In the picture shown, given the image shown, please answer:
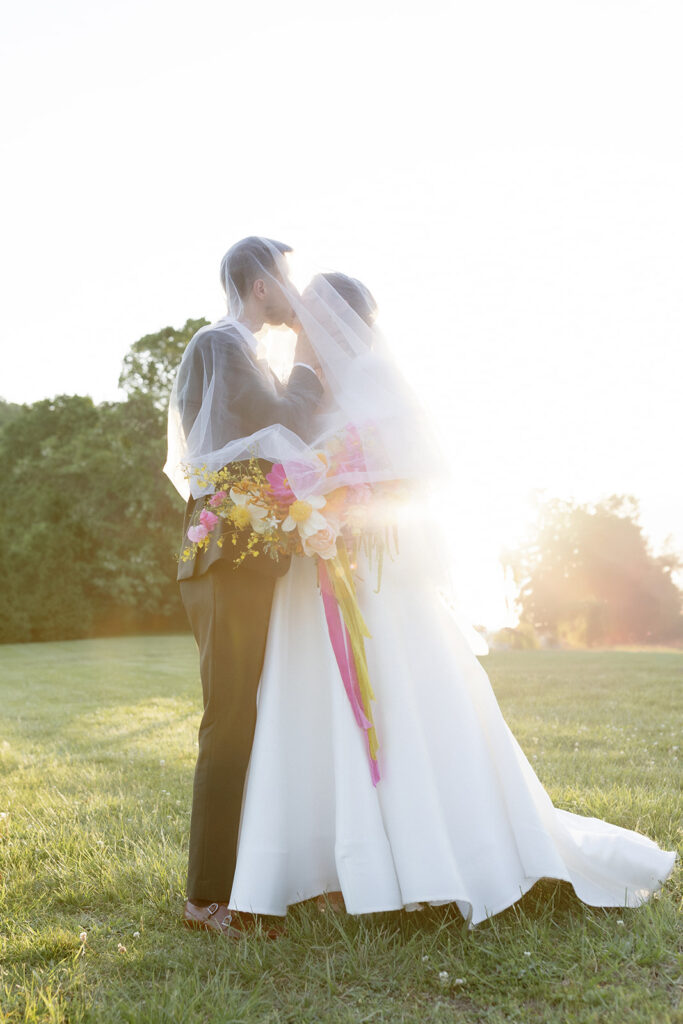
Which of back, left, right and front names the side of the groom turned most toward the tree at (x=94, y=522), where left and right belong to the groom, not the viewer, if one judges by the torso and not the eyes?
left

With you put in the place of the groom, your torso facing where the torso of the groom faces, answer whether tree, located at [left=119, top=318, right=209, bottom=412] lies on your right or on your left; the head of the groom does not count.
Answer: on your left

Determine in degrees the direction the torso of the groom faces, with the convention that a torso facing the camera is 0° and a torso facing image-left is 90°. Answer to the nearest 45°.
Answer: approximately 270°

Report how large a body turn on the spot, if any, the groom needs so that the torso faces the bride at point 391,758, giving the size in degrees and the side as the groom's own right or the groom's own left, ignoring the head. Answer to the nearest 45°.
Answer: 0° — they already face them

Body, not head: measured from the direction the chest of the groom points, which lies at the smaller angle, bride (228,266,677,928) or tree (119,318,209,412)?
the bride

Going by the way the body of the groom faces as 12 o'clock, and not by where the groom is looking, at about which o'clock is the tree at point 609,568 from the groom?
The tree is roughly at 10 o'clock from the groom.

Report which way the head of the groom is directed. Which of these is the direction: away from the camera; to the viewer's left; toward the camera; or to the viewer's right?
to the viewer's right
